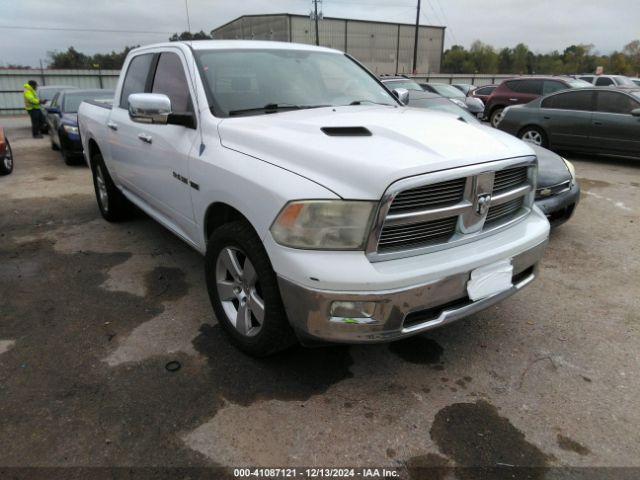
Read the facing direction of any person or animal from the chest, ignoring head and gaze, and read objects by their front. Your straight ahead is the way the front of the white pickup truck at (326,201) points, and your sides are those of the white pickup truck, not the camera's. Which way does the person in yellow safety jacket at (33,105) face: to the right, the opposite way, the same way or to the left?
to the left

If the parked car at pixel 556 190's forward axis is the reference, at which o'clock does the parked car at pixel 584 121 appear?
the parked car at pixel 584 121 is roughly at 8 o'clock from the parked car at pixel 556 190.

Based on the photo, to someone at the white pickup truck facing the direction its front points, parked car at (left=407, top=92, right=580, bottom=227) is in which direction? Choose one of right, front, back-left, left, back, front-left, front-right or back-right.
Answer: left

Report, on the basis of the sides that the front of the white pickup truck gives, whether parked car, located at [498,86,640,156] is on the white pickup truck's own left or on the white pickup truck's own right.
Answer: on the white pickup truck's own left

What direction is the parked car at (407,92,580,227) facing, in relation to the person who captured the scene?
facing the viewer and to the right of the viewer

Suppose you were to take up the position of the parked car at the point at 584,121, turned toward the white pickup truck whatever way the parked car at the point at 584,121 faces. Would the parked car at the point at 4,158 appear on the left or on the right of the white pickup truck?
right

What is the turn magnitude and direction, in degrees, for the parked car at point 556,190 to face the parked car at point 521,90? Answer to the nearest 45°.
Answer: approximately 135° to its left

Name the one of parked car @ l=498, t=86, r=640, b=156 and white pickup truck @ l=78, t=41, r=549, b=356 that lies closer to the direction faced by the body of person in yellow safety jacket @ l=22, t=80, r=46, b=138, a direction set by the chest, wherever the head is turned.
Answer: the parked car

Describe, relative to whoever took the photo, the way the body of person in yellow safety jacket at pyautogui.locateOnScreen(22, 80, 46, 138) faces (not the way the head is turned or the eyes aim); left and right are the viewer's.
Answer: facing to the right of the viewer
